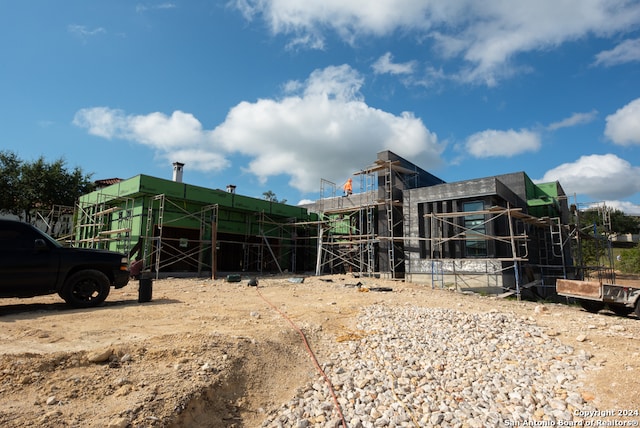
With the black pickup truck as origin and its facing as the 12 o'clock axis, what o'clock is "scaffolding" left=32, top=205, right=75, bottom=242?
The scaffolding is roughly at 9 o'clock from the black pickup truck.

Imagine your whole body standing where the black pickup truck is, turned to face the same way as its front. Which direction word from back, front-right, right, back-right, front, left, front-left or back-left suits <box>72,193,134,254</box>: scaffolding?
left

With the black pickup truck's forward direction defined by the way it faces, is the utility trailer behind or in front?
in front

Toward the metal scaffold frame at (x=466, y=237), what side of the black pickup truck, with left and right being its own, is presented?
front

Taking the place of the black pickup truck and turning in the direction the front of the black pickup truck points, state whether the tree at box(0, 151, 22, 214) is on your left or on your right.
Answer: on your left

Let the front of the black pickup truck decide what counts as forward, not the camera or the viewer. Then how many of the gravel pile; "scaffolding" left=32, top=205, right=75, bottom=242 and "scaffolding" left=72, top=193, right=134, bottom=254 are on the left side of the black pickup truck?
2

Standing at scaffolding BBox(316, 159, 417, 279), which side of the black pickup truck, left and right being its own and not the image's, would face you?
front

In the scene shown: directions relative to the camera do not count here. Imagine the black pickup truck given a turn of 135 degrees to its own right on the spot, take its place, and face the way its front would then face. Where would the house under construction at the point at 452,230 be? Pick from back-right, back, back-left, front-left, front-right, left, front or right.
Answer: back-left

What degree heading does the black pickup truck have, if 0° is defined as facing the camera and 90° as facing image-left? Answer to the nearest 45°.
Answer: approximately 270°

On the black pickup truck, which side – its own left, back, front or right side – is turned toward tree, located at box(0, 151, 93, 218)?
left

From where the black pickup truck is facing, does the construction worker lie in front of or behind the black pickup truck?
in front

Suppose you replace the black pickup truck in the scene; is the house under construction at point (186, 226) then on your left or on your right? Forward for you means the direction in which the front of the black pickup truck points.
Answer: on your left

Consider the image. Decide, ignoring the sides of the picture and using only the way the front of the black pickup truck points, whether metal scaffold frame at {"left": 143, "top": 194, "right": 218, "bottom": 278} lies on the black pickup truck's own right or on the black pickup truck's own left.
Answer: on the black pickup truck's own left
